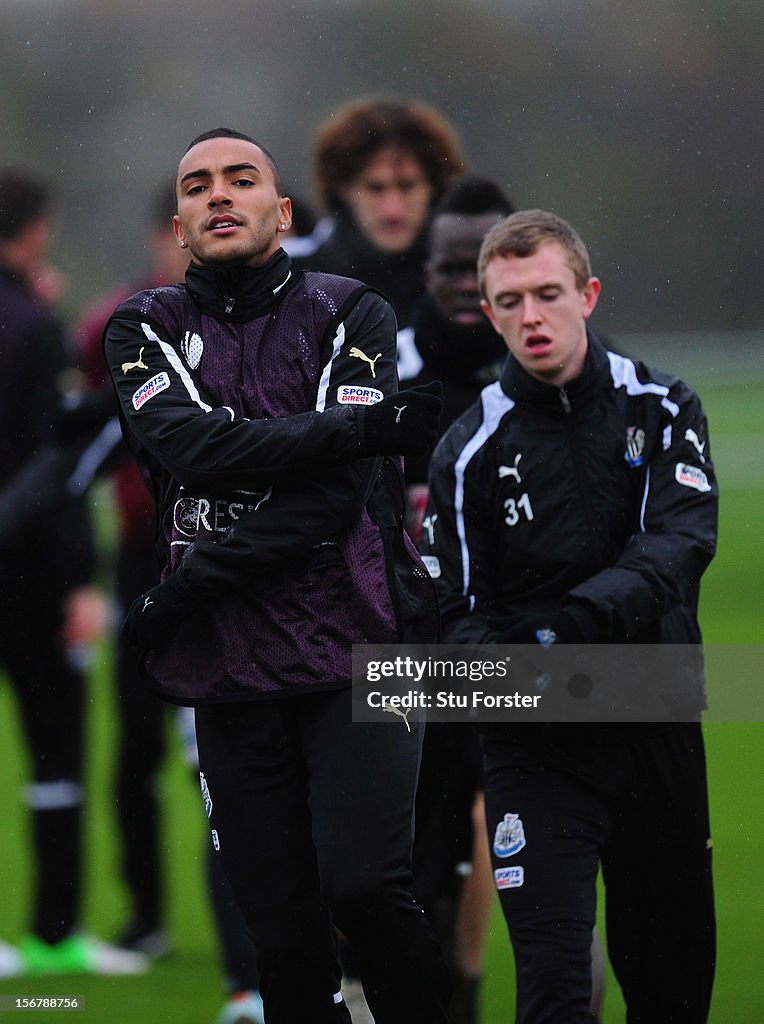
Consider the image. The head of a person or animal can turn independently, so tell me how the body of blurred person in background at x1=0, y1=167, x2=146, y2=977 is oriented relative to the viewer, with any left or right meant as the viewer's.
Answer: facing to the right of the viewer

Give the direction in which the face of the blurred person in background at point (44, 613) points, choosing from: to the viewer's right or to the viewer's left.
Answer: to the viewer's right

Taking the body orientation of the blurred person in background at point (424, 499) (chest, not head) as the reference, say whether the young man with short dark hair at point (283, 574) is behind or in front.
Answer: in front

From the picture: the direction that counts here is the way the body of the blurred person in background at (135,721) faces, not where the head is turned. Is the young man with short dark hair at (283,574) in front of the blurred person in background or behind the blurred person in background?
in front

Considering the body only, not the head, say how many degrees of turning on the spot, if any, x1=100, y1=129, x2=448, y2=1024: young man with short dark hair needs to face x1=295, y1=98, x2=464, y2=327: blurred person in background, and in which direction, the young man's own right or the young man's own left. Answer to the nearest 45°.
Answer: approximately 180°

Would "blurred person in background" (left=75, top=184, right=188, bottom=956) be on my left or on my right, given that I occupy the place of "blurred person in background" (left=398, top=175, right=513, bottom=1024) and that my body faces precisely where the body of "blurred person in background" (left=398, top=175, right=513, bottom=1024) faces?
on my right

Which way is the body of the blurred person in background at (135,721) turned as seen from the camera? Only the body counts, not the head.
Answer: toward the camera

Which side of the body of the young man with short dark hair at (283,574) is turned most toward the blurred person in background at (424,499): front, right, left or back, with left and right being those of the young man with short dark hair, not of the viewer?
back

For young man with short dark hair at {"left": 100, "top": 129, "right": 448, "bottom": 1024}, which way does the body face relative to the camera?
toward the camera
